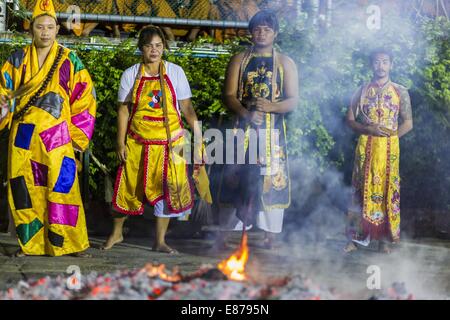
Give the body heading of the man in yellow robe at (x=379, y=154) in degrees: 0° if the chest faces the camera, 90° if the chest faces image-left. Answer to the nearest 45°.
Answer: approximately 0°

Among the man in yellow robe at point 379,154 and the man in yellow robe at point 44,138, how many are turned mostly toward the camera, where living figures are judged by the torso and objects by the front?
2

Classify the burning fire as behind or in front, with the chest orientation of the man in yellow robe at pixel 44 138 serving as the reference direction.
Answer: in front

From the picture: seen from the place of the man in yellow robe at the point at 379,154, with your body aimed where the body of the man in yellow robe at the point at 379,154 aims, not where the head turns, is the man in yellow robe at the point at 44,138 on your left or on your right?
on your right

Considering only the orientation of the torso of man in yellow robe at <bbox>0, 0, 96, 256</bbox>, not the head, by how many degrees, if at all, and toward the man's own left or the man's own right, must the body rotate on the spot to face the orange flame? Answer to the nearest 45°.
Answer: approximately 45° to the man's own left

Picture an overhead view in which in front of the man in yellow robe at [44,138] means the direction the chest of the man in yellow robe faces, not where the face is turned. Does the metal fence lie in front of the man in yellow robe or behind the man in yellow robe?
behind

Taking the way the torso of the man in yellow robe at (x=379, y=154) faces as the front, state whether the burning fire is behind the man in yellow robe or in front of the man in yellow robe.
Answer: in front

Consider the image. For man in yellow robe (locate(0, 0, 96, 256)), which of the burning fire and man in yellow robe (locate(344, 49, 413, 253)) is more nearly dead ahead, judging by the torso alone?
the burning fire
